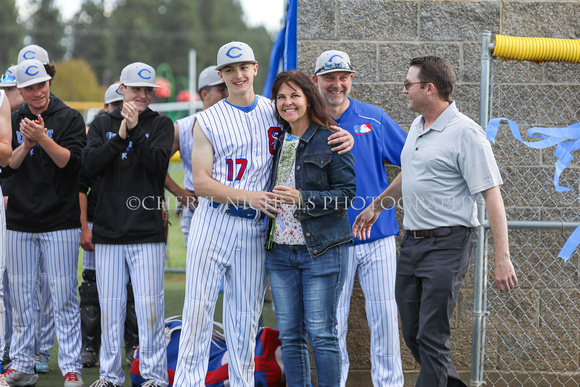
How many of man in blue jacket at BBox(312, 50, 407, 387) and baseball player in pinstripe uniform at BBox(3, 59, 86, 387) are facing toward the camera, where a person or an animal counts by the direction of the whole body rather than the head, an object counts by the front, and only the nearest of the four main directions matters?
2

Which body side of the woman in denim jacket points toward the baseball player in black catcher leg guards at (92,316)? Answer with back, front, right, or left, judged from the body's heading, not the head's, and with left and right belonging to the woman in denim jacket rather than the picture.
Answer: right

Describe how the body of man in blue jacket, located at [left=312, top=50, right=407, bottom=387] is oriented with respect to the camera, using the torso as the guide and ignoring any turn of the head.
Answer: toward the camera

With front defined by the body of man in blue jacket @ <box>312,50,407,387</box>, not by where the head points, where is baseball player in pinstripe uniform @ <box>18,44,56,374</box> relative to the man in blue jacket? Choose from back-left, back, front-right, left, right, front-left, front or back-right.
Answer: right

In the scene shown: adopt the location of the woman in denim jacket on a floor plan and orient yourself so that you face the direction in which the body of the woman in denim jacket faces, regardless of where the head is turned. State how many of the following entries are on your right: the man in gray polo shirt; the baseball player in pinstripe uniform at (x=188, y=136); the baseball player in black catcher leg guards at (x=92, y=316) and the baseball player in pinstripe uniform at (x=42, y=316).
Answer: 3

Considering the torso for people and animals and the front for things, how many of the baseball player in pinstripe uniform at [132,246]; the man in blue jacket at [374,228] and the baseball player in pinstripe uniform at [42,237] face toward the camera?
3

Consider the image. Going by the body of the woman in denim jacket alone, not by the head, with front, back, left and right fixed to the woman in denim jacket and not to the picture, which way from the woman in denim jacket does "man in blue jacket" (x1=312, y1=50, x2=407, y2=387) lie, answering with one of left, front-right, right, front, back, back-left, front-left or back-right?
back

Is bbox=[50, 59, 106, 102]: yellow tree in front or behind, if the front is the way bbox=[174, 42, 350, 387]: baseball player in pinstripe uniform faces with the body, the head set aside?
behind

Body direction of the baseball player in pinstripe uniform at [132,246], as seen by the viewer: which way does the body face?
toward the camera

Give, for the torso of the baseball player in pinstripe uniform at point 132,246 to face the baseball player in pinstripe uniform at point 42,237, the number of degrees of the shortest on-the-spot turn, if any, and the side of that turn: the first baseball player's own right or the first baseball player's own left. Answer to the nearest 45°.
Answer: approximately 135° to the first baseball player's own right

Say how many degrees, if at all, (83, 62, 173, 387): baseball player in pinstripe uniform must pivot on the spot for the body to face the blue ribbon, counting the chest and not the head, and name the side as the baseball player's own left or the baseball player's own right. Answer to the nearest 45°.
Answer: approximately 90° to the baseball player's own left
